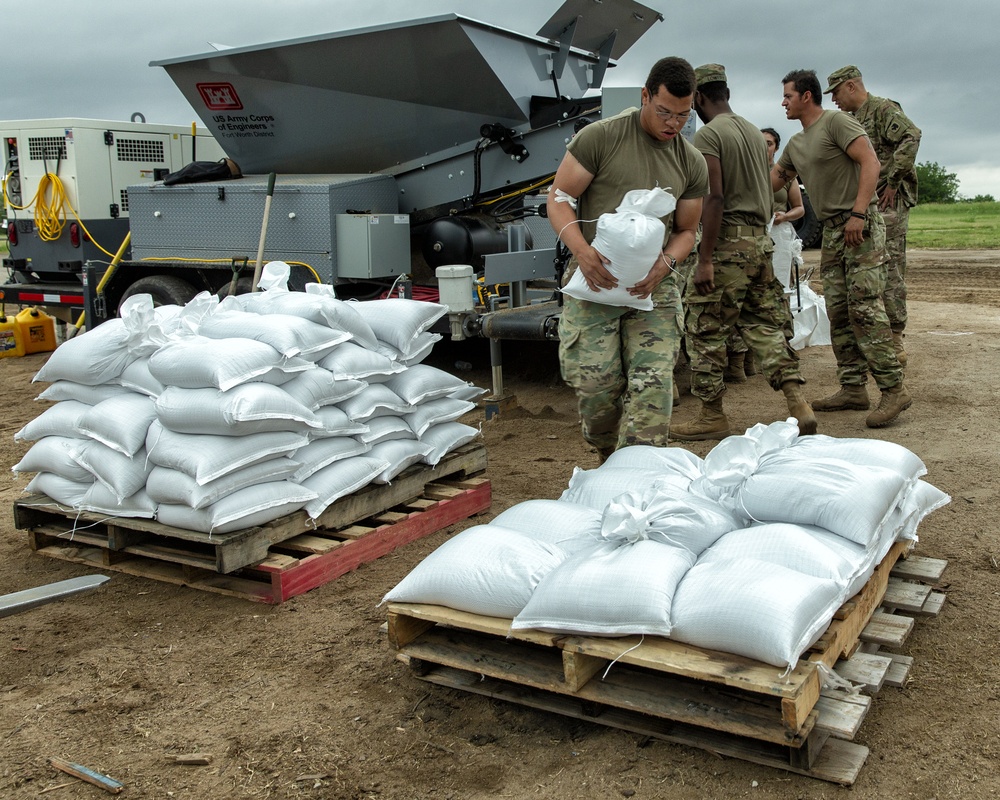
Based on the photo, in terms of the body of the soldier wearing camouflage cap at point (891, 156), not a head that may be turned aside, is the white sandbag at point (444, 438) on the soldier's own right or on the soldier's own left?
on the soldier's own left

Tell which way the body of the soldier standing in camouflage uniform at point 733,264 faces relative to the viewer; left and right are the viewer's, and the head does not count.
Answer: facing away from the viewer and to the left of the viewer

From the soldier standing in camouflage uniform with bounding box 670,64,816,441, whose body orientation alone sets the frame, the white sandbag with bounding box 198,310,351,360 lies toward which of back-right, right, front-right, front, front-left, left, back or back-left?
left

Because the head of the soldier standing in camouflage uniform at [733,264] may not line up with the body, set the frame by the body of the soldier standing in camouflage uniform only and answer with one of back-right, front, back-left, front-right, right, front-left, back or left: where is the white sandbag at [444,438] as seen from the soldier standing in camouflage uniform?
left

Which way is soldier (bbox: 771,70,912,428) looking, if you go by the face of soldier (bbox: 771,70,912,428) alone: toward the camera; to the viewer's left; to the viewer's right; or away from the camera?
to the viewer's left

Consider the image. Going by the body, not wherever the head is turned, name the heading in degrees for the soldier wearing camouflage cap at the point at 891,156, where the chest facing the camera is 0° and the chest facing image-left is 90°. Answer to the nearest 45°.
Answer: approximately 90°

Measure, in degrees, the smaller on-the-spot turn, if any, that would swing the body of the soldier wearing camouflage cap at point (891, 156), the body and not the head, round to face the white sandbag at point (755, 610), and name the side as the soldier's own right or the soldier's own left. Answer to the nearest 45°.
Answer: approximately 90° to the soldier's own left

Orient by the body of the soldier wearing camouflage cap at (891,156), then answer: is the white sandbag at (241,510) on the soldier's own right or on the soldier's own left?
on the soldier's own left

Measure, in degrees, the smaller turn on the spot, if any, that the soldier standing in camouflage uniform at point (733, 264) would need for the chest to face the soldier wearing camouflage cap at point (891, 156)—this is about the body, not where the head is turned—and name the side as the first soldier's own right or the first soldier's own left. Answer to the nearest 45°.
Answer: approximately 90° to the first soldier's own right

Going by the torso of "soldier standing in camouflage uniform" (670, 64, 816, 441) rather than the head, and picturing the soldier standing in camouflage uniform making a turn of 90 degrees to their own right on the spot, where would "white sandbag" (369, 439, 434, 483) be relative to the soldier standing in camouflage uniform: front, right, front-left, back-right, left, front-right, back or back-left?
back

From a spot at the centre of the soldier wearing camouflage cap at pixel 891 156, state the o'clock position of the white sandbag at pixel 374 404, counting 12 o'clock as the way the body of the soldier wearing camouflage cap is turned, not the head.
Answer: The white sandbag is roughly at 10 o'clock from the soldier wearing camouflage cap.

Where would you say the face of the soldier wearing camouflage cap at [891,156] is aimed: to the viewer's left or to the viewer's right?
to the viewer's left

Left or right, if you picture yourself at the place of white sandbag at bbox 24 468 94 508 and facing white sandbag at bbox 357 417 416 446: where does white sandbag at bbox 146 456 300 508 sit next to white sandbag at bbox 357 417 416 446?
right
